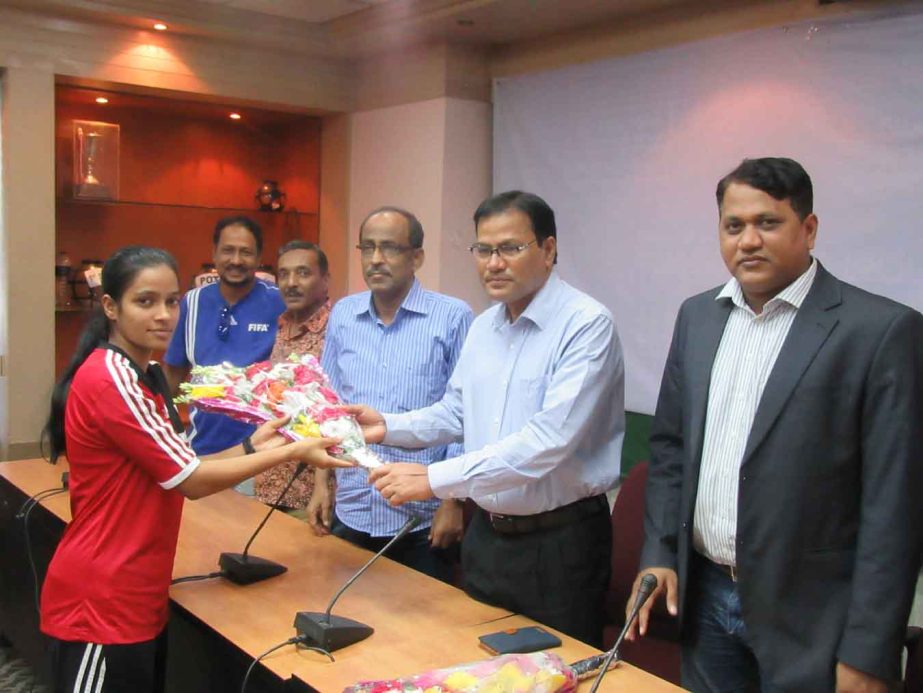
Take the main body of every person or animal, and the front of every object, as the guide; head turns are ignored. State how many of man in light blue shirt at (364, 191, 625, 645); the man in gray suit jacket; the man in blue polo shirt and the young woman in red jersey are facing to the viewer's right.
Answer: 1

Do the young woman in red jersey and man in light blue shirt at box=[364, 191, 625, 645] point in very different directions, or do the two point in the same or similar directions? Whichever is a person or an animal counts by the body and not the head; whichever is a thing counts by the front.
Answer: very different directions

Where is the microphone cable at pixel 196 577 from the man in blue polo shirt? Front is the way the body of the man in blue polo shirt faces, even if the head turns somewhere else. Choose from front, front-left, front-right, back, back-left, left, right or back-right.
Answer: front

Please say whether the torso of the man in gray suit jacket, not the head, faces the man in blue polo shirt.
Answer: no

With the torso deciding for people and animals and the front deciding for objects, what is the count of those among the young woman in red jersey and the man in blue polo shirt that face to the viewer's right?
1

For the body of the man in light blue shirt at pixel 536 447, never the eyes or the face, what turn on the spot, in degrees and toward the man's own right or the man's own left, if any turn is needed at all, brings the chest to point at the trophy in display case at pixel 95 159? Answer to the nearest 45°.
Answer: approximately 90° to the man's own right

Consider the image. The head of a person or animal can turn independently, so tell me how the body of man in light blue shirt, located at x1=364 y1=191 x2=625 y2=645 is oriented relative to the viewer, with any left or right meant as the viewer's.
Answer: facing the viewer and to the left of the viewer

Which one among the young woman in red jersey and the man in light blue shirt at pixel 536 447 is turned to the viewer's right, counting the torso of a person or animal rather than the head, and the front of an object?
the young woman in red jersey

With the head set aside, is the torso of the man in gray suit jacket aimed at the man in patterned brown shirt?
no

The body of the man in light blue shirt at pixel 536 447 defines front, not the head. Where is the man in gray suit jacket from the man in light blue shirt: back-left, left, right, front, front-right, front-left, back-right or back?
left

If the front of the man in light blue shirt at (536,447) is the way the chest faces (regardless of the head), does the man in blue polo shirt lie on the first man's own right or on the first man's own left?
on the first man's own right

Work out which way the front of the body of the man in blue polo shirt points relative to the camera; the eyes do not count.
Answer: toward the camera

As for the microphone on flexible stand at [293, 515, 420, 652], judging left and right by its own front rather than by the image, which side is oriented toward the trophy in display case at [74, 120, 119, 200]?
left

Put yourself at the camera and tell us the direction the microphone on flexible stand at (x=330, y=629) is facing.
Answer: facing away from the viewer and to the right of the viewer
